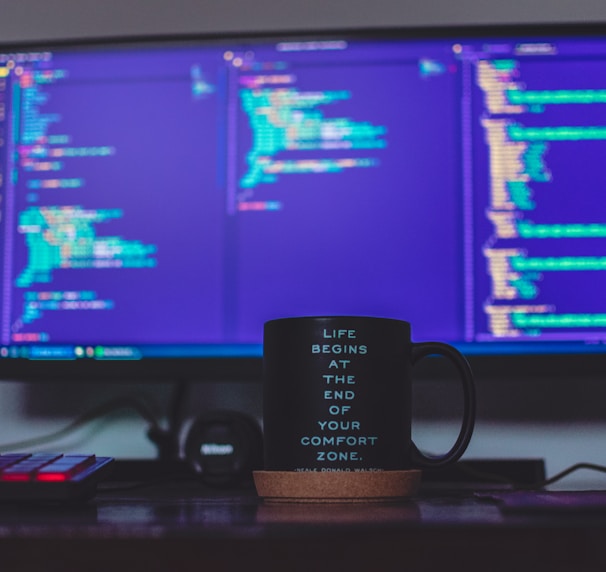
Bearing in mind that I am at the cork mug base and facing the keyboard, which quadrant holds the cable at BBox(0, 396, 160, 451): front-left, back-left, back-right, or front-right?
front-right

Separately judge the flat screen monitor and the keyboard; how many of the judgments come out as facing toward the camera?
2

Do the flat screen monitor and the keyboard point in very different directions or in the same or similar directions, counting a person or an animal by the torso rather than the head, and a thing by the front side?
same or similar directions

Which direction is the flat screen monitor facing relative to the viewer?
toward the camera

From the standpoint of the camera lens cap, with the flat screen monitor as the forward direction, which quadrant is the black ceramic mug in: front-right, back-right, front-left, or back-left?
back-right

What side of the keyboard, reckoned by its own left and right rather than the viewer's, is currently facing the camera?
front
